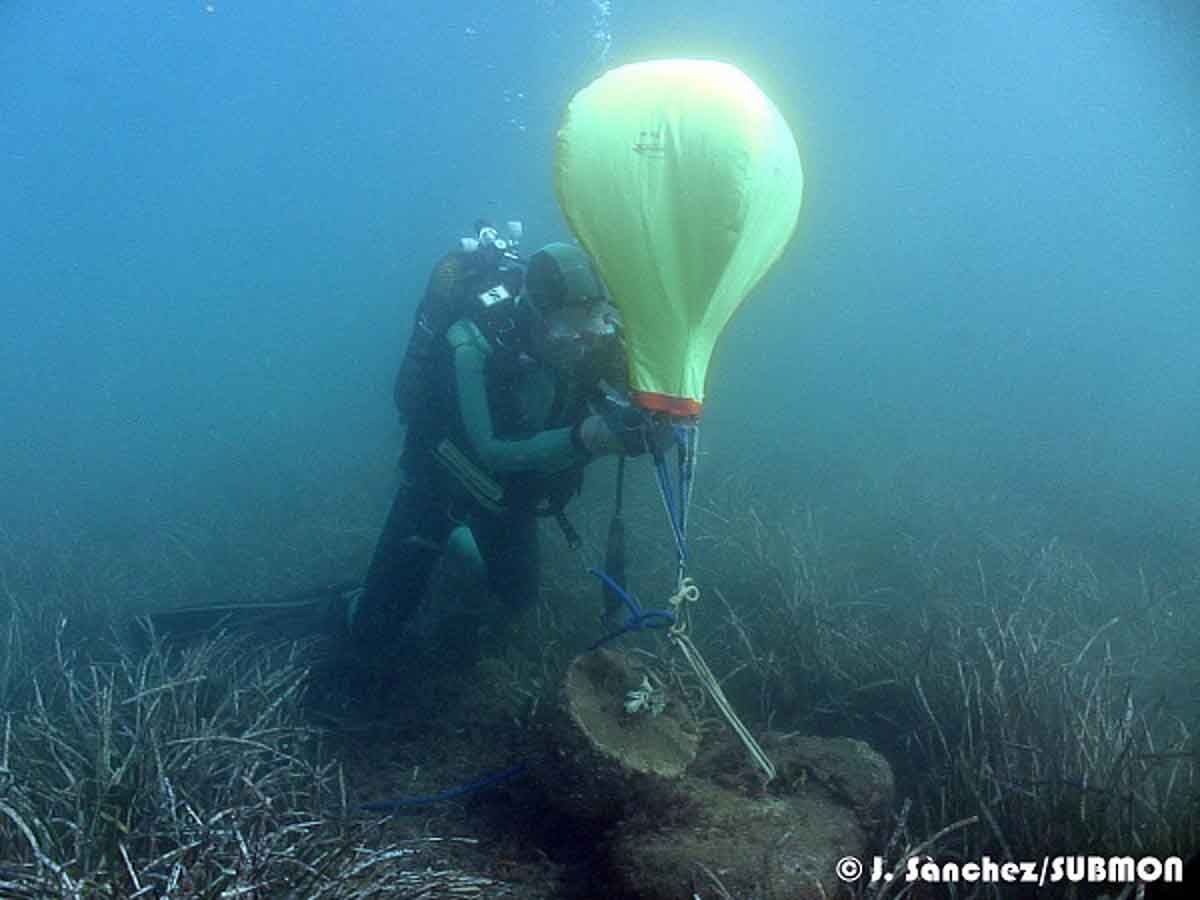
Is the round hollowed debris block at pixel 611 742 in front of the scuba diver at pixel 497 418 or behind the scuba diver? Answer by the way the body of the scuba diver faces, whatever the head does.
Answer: in front

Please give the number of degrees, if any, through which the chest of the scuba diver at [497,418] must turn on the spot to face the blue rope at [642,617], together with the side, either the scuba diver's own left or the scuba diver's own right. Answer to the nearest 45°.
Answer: approximately 45° to the scuba diver's own right

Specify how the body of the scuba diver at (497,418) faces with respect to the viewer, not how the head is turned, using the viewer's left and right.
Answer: facing the viewer and to the right of the viewer

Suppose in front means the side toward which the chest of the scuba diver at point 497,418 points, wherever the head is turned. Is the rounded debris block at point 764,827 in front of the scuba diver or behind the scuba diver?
in front
